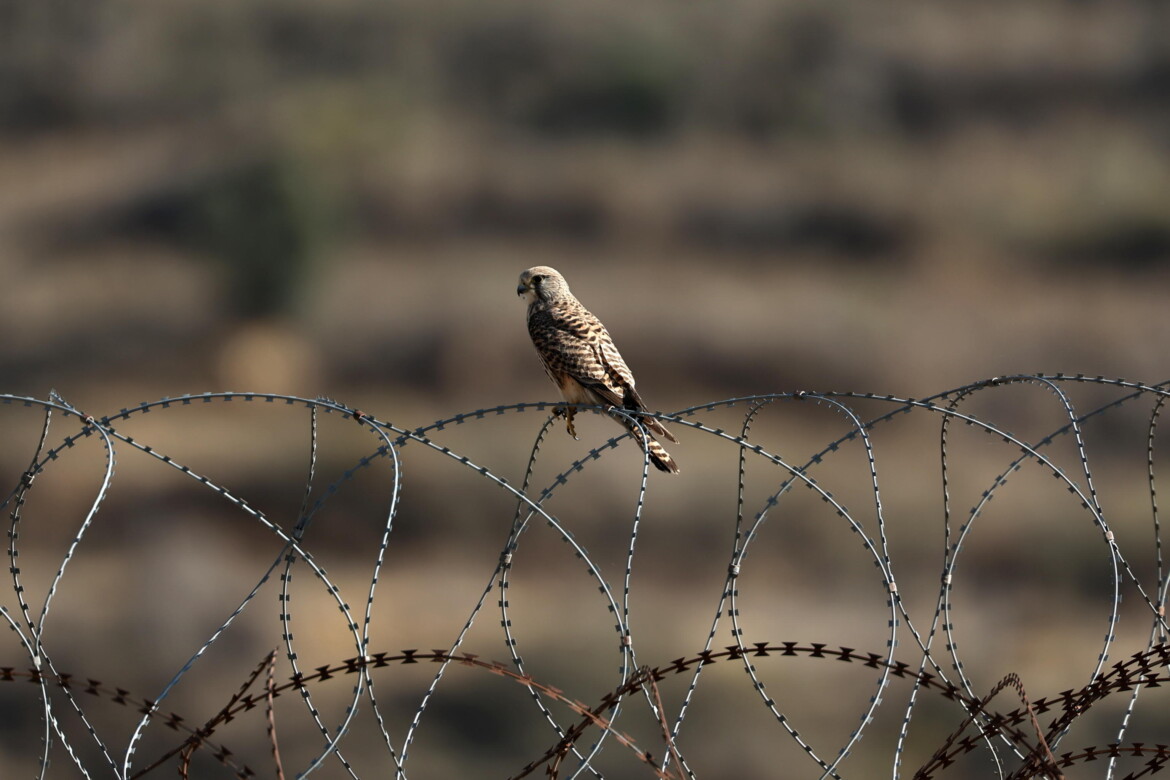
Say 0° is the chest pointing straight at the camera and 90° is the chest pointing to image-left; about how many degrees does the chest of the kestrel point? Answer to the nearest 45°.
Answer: approximately 90°
